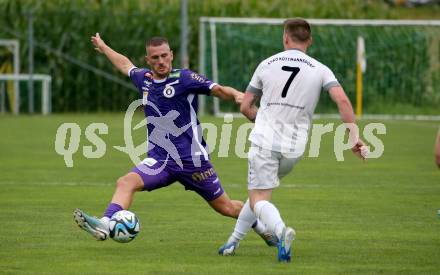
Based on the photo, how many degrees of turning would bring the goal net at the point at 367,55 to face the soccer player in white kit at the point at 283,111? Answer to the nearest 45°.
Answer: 0° — it already faces them

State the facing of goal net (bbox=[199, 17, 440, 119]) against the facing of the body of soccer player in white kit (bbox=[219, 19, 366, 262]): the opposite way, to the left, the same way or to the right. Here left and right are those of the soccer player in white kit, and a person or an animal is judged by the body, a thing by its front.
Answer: the opposite way

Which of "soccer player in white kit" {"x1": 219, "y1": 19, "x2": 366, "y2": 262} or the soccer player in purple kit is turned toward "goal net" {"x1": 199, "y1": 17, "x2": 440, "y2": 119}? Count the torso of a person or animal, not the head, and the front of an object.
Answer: the soccer player in white kit

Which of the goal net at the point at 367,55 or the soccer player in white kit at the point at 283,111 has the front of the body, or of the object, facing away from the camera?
the soccer player in white kit

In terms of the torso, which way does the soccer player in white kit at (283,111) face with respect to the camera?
away from the camera

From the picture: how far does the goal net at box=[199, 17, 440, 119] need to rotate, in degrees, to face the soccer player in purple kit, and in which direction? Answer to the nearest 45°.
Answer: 0° — it already faces them

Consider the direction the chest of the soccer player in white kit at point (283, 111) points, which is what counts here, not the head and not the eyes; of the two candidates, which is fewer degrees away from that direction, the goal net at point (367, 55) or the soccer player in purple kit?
the goal net

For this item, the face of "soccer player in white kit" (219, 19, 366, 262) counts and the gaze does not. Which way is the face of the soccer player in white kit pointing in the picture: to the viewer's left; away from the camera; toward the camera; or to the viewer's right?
away from the camera

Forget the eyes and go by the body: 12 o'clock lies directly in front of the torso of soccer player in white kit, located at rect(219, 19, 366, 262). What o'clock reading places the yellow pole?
The yellow pole is roughly at 12 o'clock from the soccer player in white kit.
